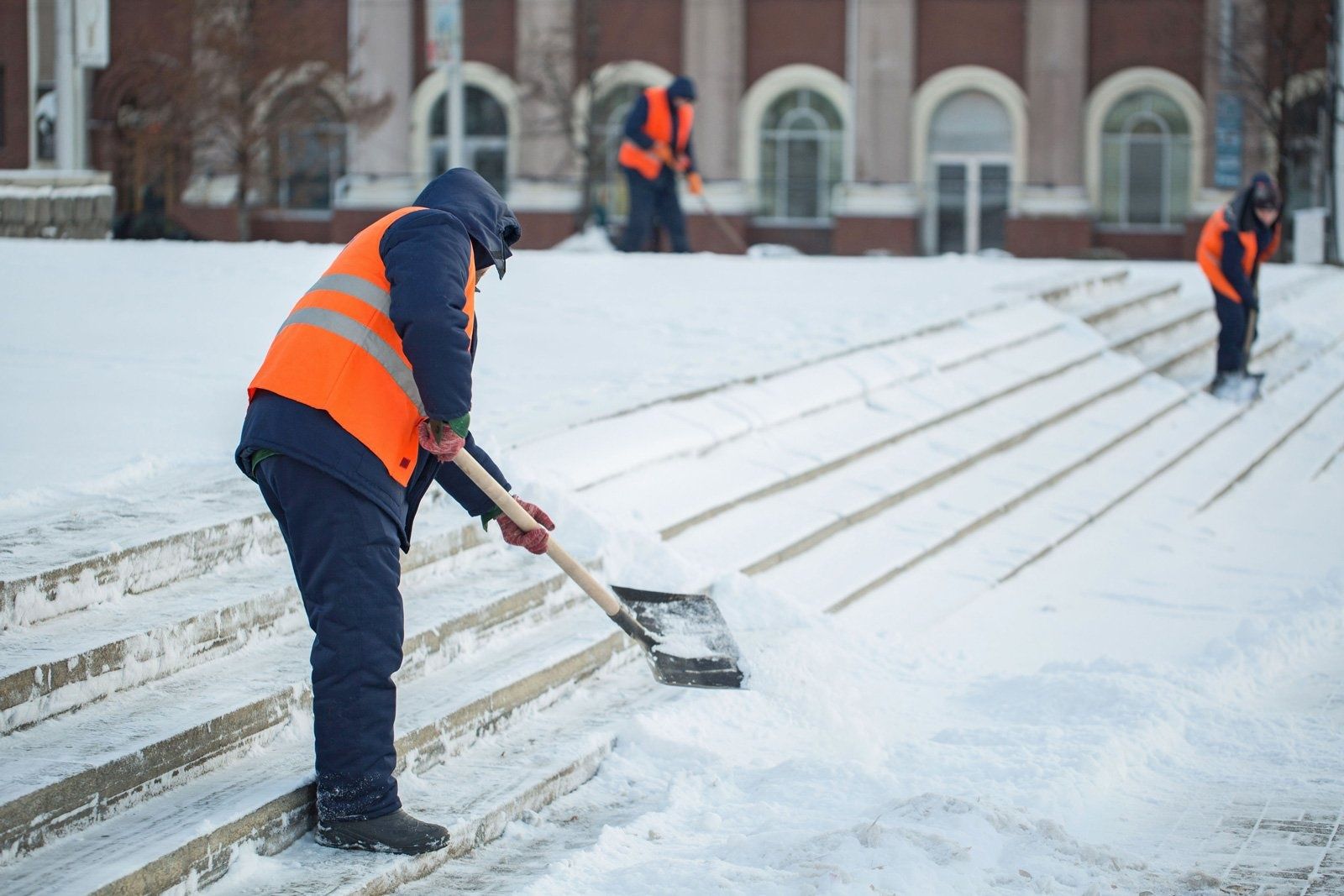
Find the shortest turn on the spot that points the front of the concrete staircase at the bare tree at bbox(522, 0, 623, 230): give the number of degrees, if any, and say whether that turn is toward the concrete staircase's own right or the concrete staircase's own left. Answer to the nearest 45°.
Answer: approximately 135° to the concrete staircase's own left

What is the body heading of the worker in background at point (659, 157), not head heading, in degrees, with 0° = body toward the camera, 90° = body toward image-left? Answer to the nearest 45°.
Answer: approximately 315°

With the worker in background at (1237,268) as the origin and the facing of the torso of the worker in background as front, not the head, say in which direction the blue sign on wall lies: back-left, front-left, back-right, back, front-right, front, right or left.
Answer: back-left

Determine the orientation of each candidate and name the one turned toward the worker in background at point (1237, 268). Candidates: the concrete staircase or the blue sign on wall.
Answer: the blue sign on wall

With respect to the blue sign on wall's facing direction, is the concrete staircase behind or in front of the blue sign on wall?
in front

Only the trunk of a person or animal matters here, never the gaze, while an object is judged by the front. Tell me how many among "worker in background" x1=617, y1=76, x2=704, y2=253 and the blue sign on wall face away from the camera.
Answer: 0

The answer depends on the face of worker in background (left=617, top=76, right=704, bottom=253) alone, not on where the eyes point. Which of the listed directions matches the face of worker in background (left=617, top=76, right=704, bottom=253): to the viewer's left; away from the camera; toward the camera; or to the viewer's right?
to the viewer's right

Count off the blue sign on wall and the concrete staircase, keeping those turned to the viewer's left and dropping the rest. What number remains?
0

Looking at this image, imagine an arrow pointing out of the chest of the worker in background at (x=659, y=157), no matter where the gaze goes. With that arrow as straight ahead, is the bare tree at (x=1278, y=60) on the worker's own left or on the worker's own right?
on the worker's own left

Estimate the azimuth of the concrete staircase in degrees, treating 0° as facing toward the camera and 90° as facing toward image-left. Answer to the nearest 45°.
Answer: approximately 315°
